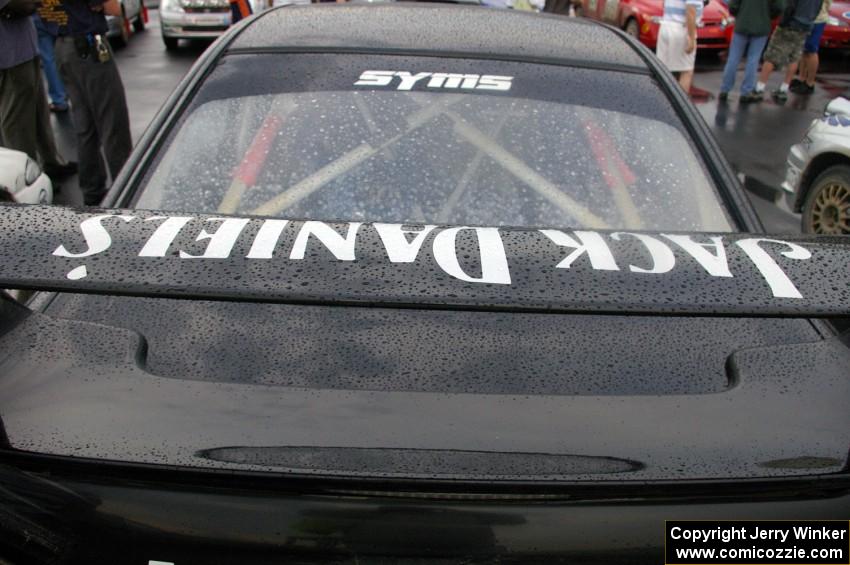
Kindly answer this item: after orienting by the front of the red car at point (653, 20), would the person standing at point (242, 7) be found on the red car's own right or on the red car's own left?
on the red car's own right

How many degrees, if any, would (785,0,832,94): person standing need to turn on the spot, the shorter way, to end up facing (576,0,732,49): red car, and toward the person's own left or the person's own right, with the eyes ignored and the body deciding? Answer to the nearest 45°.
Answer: approximately 45° to the person's own right

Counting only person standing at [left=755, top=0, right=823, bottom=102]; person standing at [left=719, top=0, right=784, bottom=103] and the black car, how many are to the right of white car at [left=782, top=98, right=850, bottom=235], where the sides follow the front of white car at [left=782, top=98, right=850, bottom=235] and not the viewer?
2

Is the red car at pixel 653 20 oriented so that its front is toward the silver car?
no

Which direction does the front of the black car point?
away from the camera

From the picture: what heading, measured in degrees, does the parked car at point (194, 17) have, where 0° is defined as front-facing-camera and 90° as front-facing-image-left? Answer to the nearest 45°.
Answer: approximately 0°

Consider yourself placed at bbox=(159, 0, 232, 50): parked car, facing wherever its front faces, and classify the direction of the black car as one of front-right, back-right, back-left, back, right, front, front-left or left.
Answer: front

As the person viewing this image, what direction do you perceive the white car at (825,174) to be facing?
facing to the left of the viewer

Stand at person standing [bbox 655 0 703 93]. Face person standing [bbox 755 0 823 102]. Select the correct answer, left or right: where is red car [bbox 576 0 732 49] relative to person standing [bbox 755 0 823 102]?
left

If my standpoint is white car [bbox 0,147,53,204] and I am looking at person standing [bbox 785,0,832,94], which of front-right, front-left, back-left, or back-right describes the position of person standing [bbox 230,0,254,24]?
front-left
